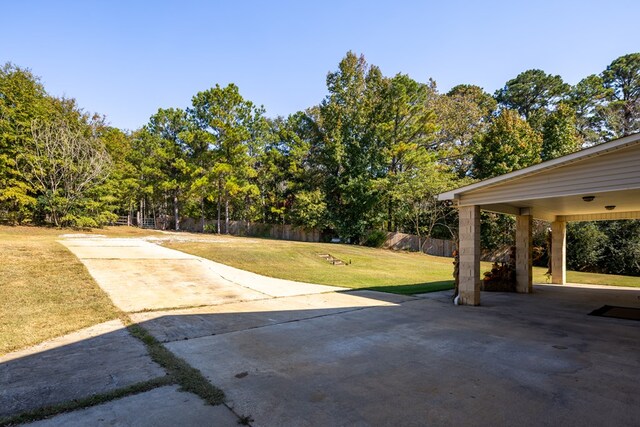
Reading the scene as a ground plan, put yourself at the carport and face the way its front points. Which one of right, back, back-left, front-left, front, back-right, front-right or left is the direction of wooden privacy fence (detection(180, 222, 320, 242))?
right

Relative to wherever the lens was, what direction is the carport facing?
facing the viewer and to the left of the viewer
